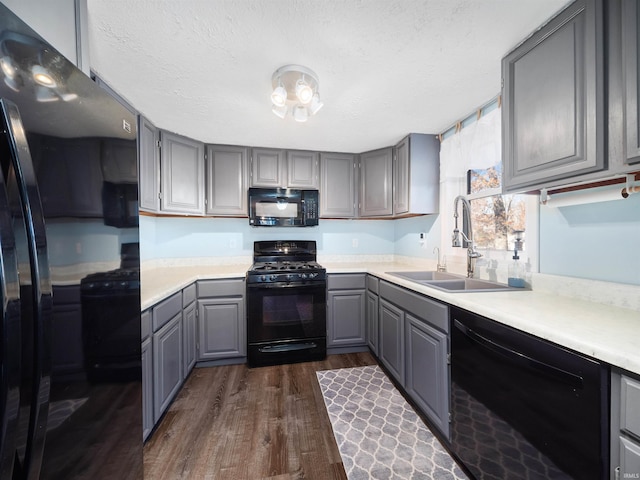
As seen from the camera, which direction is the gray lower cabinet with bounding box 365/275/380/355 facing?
to the viewer's left

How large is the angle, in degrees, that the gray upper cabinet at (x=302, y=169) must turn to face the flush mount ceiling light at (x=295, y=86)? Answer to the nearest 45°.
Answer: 0° — it already faces it

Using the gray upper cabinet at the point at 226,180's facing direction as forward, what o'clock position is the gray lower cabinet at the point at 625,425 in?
The gray lower cabinet is roughly at 11 o'clock from the gray upper cabinet.

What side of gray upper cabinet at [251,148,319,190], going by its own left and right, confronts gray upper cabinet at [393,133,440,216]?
left

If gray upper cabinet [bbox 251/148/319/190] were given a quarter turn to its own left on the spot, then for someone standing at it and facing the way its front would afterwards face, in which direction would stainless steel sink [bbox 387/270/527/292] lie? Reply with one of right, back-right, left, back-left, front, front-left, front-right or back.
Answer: front-right

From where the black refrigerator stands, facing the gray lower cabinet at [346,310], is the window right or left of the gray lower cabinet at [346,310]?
right

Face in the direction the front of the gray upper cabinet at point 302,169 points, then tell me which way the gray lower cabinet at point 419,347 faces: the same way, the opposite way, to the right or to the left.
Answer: to the right

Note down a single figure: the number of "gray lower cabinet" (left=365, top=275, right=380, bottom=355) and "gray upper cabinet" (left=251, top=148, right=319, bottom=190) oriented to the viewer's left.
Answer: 1

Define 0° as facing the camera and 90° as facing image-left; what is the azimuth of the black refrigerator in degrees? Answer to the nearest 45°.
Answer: approximately 315°

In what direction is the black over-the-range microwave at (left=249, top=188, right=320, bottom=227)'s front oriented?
toward the camera

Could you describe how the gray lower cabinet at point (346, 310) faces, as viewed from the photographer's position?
facing the viewer
